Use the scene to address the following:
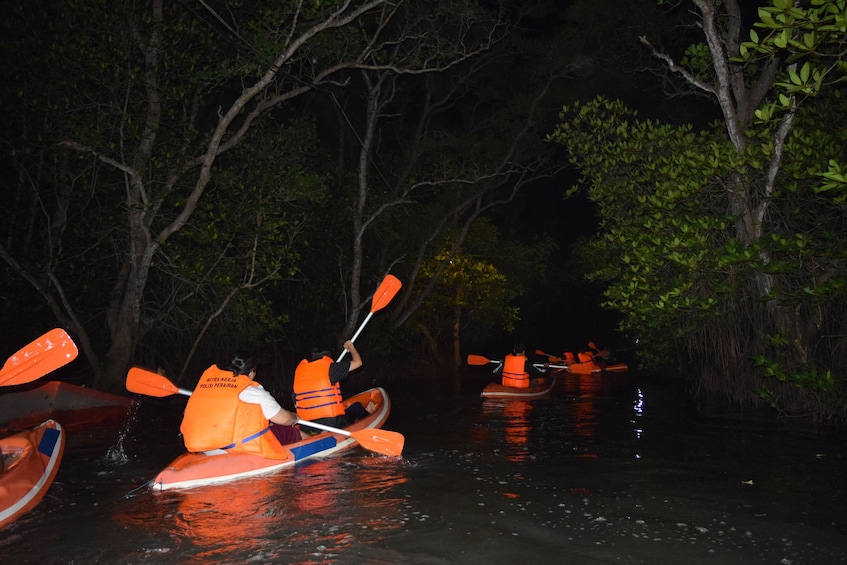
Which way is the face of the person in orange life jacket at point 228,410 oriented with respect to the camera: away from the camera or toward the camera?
away from the camera

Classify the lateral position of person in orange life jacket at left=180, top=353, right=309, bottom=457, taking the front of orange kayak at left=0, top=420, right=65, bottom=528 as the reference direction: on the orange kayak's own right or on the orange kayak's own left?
on the orange kayak's own right

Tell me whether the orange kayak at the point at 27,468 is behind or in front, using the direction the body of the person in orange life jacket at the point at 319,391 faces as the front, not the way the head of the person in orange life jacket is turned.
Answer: behind

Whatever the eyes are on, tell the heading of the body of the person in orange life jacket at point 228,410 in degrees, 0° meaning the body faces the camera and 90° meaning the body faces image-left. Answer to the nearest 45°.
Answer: approximately 225°

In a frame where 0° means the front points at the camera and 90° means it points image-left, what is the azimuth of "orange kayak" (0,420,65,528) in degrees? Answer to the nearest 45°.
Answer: approximately 225°

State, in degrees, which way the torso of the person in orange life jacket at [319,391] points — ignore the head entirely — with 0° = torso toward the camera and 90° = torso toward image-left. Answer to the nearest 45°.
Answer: approximately 225°
